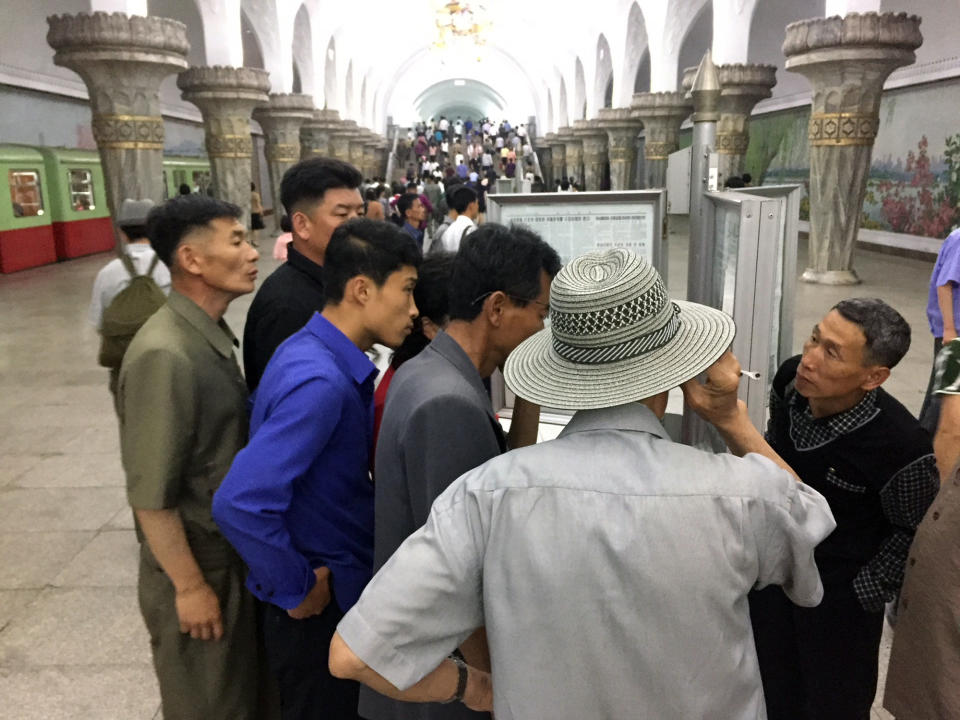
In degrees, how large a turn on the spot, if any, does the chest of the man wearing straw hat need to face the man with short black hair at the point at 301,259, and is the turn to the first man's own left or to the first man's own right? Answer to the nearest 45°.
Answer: approximately 45° to the first man's own left

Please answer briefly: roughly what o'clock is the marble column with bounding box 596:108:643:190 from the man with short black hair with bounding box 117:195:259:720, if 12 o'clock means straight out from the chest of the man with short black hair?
The marble column is roughly at 10 o'clock from the man with short black hair.

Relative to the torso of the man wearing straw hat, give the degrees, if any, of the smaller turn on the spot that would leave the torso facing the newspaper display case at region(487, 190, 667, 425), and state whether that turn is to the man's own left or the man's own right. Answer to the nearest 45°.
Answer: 0° — they already face it

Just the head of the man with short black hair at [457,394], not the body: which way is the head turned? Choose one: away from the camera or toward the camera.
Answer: away from the camera

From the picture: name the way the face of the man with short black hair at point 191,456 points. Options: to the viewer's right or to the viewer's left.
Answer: to the viewer's right

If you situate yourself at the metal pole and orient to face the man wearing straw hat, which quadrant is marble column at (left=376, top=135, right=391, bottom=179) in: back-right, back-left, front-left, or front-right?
back-right

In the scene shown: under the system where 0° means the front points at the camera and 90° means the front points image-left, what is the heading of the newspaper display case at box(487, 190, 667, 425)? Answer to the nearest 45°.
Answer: approximately 0°

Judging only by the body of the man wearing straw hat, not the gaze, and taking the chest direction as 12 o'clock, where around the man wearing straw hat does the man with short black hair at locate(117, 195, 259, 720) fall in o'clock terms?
The man with short black hair is roughly at 10 o'clock from the man wearing straw hat.

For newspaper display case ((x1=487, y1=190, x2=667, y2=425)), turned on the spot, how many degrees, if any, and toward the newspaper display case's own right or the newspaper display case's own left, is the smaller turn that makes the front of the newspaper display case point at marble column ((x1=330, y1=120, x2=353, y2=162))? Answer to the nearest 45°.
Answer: approximately 180°

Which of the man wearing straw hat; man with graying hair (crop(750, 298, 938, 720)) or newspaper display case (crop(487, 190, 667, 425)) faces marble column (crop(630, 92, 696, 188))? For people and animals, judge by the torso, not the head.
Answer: the man wearing straw hat

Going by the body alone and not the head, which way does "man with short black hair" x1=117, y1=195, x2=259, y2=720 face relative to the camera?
to the viewer's right

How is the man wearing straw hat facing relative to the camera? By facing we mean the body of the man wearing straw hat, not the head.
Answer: away from the camera

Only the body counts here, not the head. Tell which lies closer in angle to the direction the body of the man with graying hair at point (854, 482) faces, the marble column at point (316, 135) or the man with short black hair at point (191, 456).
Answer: the man with short black hair

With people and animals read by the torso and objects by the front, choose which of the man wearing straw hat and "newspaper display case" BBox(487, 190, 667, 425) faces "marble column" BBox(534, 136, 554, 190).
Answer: the man wearing straw hat

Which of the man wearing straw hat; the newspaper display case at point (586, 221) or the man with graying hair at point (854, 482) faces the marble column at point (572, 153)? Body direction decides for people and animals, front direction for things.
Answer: the man wearing straw hat
